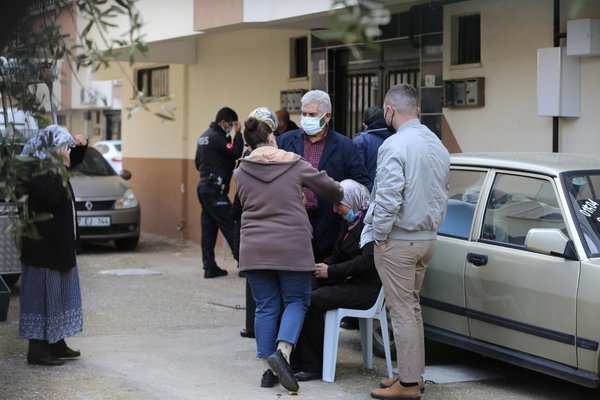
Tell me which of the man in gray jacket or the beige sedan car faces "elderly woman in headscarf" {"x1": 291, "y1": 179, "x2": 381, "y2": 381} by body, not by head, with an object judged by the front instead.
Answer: the man in gray jacket

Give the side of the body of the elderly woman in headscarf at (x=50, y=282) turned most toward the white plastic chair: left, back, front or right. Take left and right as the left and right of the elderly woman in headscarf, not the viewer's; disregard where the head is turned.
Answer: front

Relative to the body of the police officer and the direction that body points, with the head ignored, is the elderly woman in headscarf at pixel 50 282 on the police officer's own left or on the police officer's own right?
on the police officer's own right

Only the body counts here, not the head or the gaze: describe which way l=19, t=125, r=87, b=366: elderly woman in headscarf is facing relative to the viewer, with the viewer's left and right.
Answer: facing to the right of the viewer

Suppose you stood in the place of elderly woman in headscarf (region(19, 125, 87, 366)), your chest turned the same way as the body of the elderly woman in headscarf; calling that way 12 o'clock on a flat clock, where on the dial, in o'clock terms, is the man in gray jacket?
The man in gray jacket is roughly at 1 o'clock from the elderly woman in headscarf.

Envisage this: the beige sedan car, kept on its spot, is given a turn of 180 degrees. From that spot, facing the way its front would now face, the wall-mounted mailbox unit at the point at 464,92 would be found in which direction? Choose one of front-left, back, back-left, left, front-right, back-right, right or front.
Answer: front-right

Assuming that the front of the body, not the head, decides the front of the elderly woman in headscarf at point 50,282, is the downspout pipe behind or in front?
in front

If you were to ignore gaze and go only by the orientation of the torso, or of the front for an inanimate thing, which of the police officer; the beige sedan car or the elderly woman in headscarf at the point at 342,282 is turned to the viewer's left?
the elderly woman in headscarf

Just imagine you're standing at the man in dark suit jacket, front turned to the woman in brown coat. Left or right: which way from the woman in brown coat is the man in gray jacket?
left

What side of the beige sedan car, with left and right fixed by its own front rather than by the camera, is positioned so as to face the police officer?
back

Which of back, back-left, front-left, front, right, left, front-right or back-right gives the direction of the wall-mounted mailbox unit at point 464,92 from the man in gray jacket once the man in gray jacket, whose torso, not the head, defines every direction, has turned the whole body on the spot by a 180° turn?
back-left

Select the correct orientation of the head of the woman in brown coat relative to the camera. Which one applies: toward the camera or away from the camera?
away from the camera

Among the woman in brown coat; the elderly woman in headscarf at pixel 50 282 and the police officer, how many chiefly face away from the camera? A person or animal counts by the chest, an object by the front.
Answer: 1

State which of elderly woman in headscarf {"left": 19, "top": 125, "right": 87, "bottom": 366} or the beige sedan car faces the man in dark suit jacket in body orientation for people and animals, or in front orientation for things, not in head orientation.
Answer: the elderly woman in headscarf

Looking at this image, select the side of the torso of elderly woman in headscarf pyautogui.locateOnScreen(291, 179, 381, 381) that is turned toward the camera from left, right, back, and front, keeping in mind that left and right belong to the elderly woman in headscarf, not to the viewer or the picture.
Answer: left
